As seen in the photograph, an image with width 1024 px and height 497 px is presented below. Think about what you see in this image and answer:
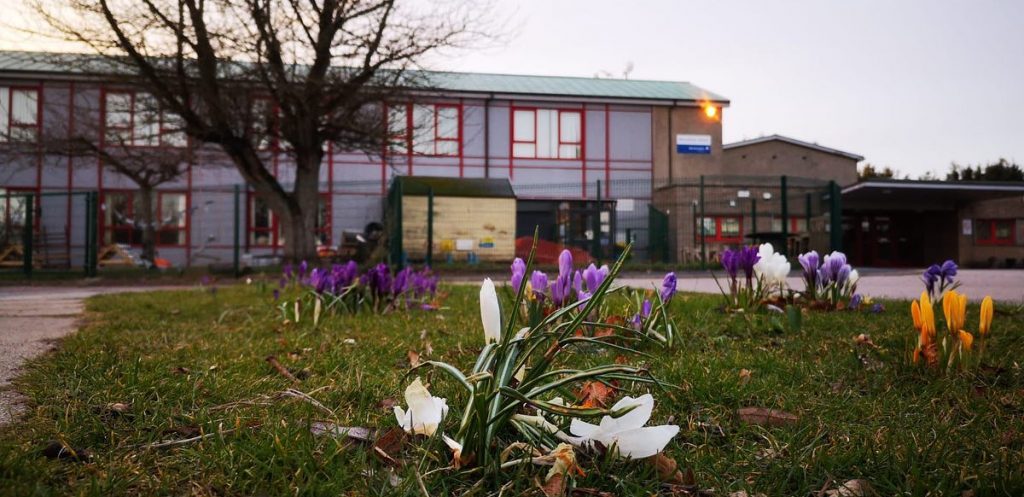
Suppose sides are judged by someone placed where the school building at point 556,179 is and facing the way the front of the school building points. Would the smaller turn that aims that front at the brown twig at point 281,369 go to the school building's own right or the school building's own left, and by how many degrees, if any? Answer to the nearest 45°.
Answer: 0° — it already faces it

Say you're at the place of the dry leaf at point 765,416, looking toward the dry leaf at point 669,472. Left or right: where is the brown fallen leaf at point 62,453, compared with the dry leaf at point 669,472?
right

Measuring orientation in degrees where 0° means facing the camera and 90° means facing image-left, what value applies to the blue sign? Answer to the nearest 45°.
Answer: approximately 0°

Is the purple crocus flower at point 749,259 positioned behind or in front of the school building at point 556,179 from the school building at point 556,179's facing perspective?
in front

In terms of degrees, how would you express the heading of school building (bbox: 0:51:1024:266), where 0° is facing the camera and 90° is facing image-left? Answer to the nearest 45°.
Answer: approximately 0°

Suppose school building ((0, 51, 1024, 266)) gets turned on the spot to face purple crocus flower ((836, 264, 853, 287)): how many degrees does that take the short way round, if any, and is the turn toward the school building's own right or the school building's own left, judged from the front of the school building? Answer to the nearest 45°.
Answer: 0° — it already faces it

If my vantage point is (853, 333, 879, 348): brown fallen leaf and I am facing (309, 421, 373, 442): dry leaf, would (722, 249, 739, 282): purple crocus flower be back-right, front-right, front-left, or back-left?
back-right

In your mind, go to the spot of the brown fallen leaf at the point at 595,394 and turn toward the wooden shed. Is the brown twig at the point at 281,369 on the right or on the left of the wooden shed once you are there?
left

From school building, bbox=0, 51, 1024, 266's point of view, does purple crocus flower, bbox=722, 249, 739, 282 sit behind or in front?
in front

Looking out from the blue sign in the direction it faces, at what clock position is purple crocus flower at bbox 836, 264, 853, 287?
The purple crocus flower is roughly at 12 o'clock from the blue sign.

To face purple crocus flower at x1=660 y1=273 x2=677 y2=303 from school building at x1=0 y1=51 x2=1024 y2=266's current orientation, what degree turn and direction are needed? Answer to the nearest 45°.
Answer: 0° — it already faces it
